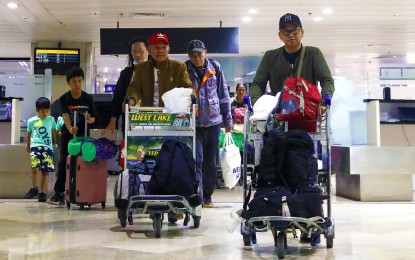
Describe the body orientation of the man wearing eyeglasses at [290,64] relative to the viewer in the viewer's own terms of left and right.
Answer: facing the viewer

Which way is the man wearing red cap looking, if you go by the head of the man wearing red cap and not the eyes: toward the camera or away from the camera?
toward the camera

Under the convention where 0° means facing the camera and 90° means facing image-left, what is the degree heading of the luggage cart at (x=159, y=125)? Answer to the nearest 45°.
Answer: approximately 0°

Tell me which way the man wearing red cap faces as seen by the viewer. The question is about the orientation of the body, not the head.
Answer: toward the camera

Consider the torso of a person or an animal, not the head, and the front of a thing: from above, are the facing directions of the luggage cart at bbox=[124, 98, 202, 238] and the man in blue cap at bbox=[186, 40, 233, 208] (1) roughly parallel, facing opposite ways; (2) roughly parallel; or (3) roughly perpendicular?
roughly parallel

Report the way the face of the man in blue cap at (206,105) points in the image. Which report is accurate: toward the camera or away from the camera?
toward the camera

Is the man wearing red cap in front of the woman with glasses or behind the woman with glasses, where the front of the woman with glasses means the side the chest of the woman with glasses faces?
in front

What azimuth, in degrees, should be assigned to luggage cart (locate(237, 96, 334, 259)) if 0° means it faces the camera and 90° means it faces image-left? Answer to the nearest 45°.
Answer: approximately 0°
